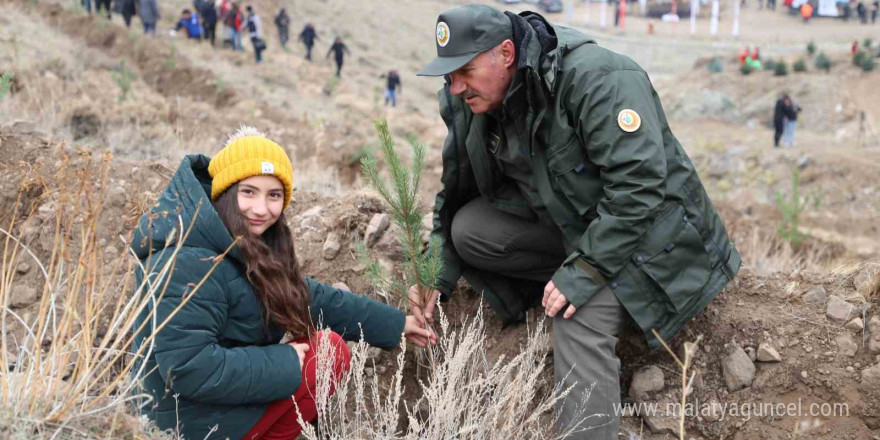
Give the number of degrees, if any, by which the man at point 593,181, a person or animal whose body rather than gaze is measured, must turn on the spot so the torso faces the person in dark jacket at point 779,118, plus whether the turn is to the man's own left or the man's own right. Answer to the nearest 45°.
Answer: approximately 135° to the man's own right

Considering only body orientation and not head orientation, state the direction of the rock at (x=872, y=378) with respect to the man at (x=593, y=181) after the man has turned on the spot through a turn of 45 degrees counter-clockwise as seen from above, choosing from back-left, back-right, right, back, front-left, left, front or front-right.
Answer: left

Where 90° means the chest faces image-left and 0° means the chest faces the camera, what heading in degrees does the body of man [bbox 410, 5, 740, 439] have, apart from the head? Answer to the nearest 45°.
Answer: approximately 45°

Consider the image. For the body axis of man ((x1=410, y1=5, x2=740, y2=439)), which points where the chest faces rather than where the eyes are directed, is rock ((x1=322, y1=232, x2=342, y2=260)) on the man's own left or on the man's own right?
on the man's own right

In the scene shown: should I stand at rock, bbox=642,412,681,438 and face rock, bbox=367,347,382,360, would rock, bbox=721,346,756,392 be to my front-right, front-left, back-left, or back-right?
back-right

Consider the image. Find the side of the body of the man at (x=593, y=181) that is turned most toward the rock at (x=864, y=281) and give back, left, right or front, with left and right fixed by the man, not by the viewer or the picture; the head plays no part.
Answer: back

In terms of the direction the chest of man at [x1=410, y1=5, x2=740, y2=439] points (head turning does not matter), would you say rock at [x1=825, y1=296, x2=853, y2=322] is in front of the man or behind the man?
behind

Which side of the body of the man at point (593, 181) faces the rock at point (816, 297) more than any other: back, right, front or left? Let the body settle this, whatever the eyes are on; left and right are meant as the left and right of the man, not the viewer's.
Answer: back
